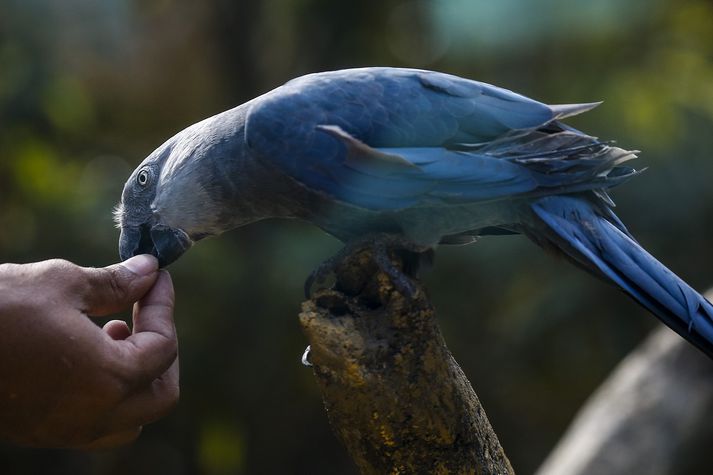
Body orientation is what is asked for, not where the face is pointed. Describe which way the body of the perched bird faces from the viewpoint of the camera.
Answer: to the viewer's left
